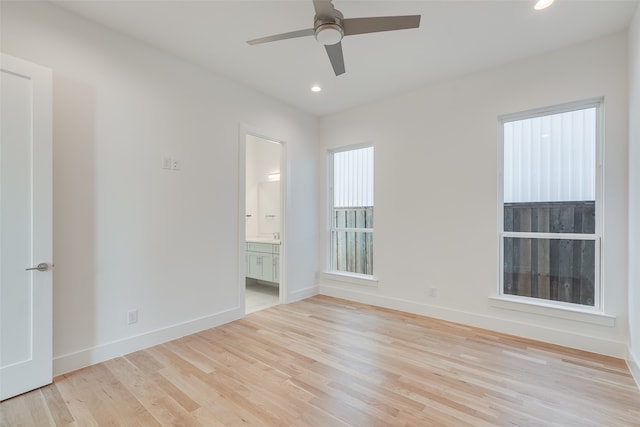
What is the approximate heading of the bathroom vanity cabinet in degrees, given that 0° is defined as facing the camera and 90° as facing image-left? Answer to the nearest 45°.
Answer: approximately 45°

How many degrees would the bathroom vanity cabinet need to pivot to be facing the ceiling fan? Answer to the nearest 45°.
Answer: approximately 45° to its left

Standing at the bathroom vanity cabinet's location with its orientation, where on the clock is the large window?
The large window is roughly at 9 o'clock from the bathroom vanity cabinet.

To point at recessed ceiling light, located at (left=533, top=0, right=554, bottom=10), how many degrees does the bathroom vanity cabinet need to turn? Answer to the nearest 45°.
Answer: approximately 90° to its left
